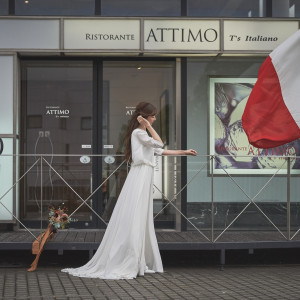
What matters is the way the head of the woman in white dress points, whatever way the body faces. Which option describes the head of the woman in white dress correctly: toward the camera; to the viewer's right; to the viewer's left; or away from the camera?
to the viewer's right

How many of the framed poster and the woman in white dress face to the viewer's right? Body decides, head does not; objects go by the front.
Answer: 1

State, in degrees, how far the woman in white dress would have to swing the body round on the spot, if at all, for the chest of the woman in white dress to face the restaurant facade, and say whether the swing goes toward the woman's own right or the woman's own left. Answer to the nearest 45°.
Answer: approximately 90° to the woman's own left

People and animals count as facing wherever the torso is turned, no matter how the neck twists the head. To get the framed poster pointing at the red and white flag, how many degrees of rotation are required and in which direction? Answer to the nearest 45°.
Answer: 0° — it already faces it

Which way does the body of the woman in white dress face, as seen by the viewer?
to the viewer's right

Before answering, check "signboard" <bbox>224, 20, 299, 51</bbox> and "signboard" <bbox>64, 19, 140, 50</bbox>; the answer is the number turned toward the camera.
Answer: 2

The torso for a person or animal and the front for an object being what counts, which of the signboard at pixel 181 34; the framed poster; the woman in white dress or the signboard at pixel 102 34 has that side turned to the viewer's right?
the woman in white dress

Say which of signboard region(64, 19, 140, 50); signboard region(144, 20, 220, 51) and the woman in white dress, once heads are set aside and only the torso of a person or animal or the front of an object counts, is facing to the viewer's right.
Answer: the woman in white dress

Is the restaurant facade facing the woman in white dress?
yes
